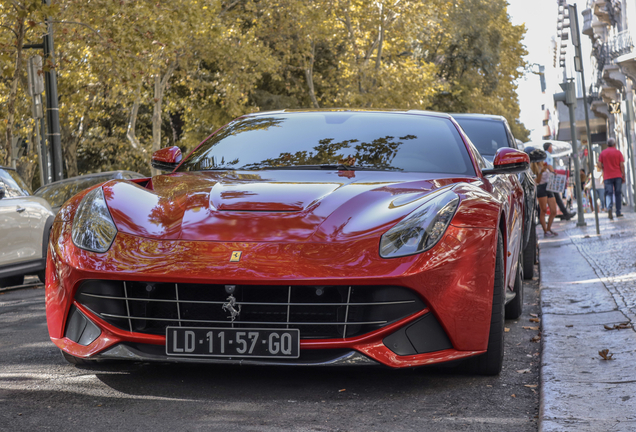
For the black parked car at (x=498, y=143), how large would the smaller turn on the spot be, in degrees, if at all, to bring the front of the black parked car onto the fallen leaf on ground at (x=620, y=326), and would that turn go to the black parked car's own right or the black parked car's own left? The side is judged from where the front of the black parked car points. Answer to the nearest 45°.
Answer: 0° — it already faces it

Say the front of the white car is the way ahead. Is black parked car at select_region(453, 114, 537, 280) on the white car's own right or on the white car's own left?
on the white car's own left

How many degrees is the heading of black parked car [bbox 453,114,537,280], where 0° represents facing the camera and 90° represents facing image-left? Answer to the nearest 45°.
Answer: approximately 0°

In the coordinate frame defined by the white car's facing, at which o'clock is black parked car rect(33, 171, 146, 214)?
The black parked car is roughly at 5 o'clock from the white car.
